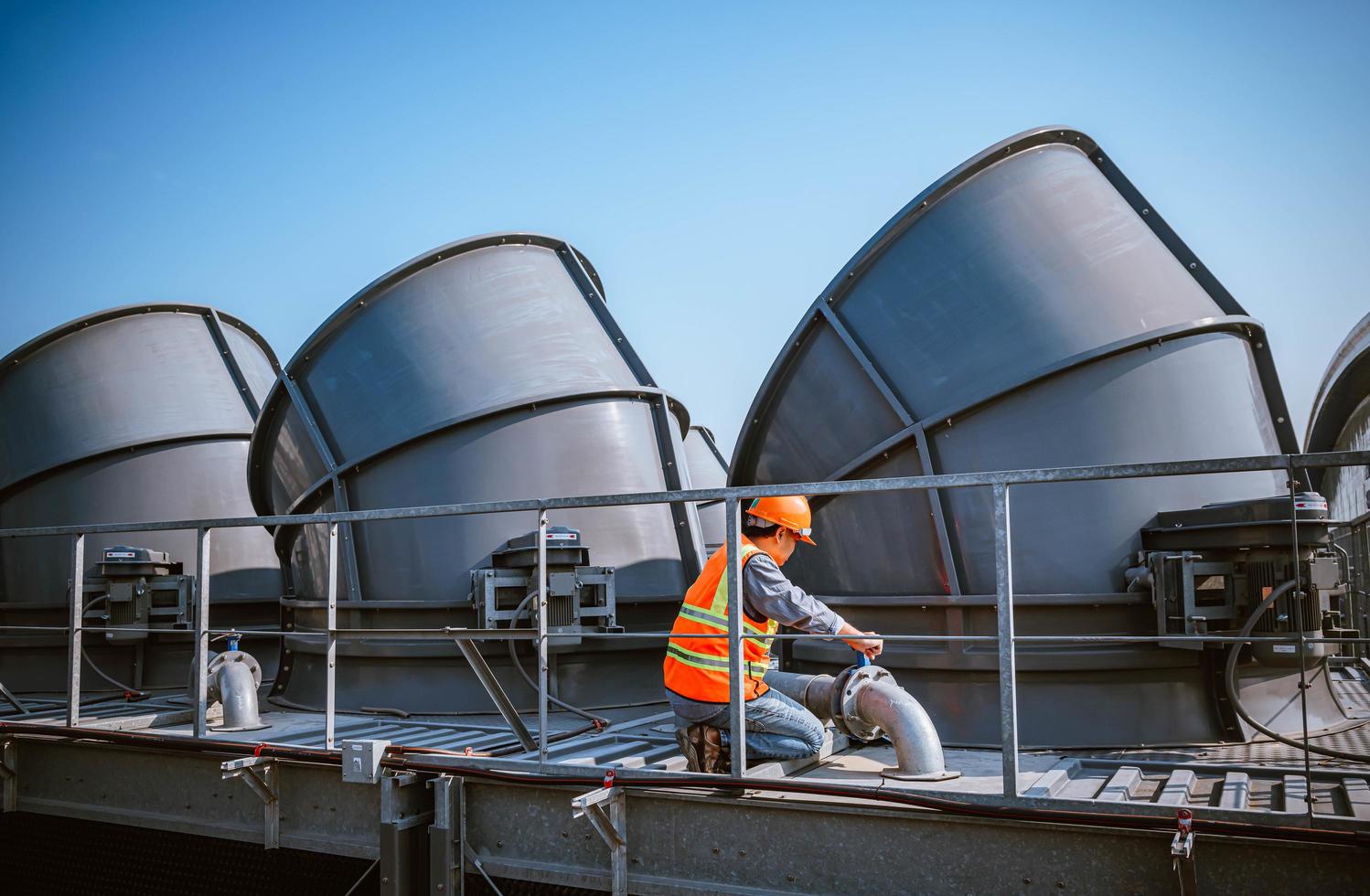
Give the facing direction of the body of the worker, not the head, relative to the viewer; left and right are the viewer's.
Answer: facing to the right of the viewer

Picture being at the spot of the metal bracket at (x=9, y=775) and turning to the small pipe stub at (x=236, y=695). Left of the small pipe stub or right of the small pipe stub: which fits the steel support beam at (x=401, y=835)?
right

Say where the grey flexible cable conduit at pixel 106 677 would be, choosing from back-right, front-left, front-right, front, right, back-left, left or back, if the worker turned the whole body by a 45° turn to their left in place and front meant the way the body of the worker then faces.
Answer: left

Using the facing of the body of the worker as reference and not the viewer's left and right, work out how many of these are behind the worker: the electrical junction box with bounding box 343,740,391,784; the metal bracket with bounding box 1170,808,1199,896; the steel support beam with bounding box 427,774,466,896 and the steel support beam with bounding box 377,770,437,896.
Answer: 3

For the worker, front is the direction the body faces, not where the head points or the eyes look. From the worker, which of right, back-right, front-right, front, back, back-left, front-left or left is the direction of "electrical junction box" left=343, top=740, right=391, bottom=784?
back

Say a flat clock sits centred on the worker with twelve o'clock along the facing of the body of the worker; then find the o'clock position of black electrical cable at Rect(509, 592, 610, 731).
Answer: The black electrical cable is roughly at 8 o'clock from the worker.

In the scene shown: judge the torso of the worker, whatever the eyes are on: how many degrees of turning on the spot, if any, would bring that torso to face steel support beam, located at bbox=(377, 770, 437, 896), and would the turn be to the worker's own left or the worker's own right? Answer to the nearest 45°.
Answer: approximately 180°

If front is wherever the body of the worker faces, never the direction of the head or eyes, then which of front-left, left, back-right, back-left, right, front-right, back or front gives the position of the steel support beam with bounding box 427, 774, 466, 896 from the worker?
back
